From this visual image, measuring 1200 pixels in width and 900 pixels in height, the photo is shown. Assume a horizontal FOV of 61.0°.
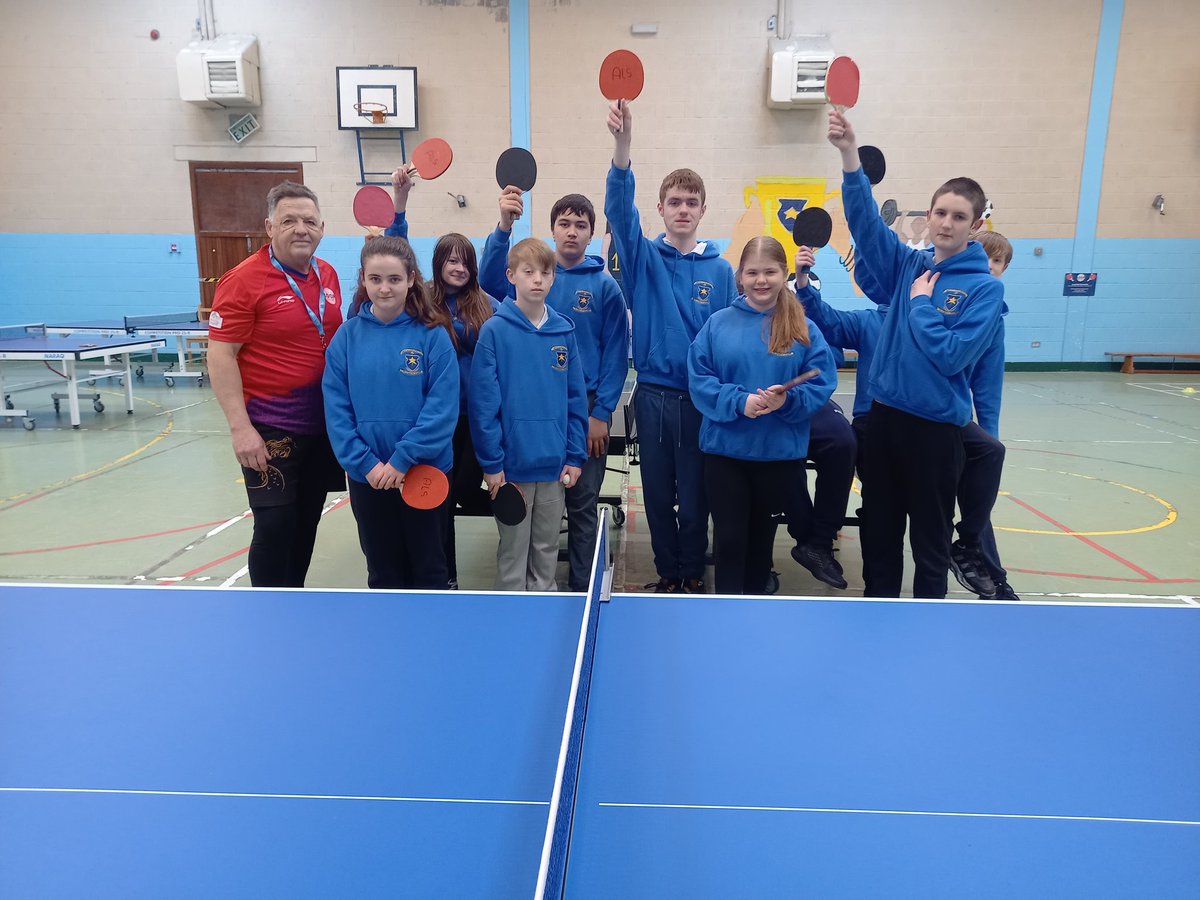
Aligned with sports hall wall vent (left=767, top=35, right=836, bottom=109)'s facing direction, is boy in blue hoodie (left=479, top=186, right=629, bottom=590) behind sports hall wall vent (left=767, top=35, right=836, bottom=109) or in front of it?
in front

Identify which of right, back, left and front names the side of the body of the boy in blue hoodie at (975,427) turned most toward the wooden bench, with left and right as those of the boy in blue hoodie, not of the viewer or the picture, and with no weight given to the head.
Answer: back

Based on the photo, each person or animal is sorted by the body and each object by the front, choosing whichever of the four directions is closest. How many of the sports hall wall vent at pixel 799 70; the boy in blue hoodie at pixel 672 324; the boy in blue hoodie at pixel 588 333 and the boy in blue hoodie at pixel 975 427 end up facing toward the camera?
4

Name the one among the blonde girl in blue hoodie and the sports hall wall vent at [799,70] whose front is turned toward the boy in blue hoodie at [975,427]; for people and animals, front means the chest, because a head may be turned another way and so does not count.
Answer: the sports hall wall vent

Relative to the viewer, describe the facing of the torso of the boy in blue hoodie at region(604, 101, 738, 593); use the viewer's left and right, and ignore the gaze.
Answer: facing the viewer

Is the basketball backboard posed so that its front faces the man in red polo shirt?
yes

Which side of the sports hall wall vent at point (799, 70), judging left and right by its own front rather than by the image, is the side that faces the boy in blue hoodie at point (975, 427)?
front

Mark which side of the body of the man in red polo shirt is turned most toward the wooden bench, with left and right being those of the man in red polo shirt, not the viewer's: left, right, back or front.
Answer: left

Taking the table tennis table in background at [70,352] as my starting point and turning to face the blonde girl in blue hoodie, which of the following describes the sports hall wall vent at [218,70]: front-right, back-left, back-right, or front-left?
back-left

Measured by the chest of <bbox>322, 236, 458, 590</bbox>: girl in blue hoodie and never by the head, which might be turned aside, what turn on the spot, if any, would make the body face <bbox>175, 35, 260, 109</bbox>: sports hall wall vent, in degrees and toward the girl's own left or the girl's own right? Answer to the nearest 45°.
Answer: approximately 180°

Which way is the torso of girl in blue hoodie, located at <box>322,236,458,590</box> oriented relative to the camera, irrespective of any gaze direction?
toward the camera

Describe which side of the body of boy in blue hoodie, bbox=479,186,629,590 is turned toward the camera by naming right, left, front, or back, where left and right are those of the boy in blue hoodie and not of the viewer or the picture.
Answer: front
